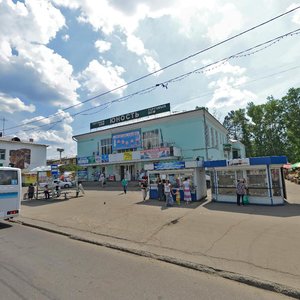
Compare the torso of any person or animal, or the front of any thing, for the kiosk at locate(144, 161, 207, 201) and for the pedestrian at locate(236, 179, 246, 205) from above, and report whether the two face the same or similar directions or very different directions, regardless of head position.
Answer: very different directions

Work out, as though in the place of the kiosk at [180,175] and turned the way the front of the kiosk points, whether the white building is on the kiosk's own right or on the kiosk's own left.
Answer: on the kiosk's own right

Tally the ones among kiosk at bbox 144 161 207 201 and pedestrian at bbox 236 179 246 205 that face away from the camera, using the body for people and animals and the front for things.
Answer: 1

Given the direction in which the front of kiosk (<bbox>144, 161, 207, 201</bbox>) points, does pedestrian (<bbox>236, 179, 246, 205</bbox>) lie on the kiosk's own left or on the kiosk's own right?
on the kiosk's own left

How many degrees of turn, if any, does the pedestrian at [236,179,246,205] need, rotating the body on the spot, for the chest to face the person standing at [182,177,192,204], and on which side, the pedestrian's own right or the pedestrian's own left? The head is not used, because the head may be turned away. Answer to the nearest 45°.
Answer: approximately 90° to the pedestrian's own left

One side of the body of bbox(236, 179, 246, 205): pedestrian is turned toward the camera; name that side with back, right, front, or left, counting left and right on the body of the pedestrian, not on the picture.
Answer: back

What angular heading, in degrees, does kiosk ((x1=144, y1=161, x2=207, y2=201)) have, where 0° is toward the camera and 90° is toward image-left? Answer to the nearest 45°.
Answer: approximately 0°

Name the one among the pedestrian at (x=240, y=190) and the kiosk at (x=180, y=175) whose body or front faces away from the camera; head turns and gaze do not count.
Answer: the pedestrian

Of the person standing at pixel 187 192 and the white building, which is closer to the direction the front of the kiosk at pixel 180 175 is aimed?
the person standing
